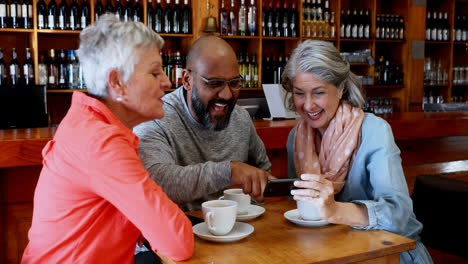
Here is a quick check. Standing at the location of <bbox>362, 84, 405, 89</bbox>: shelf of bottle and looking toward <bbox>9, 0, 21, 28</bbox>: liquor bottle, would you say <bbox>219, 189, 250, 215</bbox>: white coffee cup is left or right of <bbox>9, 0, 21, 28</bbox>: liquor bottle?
left

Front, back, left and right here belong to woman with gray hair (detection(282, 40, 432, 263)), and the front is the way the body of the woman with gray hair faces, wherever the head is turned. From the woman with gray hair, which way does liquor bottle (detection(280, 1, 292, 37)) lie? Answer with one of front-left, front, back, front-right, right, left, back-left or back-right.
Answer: back-right

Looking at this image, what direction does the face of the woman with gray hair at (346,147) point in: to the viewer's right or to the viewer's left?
to the viewer's left

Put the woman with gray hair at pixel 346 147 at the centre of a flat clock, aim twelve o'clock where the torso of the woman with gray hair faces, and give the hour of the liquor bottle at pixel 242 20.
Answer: The liquor bottle is roughly at 4 o'clock from the woman with gray hair.

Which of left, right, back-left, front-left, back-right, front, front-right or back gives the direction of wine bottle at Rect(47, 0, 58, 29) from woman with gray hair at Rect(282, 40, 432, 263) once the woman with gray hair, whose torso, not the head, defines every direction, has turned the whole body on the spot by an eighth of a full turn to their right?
front-right

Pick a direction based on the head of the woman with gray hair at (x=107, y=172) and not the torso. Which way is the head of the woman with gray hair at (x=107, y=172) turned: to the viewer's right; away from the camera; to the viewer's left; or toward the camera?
to the viewer's right

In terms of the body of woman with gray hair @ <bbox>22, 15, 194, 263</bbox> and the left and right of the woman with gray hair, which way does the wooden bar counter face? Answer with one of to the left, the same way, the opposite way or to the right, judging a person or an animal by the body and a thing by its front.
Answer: to the right

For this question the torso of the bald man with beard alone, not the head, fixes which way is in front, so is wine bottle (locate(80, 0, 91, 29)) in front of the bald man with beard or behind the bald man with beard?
behind

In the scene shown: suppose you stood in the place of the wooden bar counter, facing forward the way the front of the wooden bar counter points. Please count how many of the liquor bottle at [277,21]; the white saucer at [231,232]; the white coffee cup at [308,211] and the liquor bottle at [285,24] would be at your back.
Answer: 2

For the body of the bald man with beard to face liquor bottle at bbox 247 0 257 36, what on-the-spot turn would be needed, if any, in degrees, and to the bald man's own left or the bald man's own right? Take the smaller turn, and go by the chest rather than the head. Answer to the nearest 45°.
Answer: approximately 135° to the bald man's own left

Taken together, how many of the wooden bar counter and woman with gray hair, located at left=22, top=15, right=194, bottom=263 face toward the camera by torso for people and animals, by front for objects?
1

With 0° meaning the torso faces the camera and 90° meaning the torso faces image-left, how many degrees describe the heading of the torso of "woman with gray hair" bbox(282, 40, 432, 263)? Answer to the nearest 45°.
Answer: approximately 45°

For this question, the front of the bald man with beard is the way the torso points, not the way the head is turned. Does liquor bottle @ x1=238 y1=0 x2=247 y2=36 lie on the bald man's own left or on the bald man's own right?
on the bald man's own left

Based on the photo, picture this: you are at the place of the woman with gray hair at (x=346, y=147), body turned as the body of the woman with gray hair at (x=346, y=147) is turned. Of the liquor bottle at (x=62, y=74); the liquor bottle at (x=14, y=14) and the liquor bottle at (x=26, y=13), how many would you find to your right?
3

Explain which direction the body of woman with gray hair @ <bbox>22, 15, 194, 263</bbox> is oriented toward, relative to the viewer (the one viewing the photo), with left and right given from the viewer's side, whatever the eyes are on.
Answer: facing to the right of the viewer
